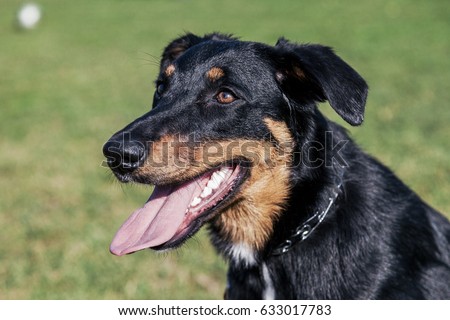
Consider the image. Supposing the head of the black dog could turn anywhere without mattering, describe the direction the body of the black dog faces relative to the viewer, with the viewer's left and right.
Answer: facing the viewer and to the left of the viewer

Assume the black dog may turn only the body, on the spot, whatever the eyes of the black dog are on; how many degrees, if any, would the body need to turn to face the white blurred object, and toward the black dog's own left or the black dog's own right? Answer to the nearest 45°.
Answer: approximately 90° to the black dog's own right
